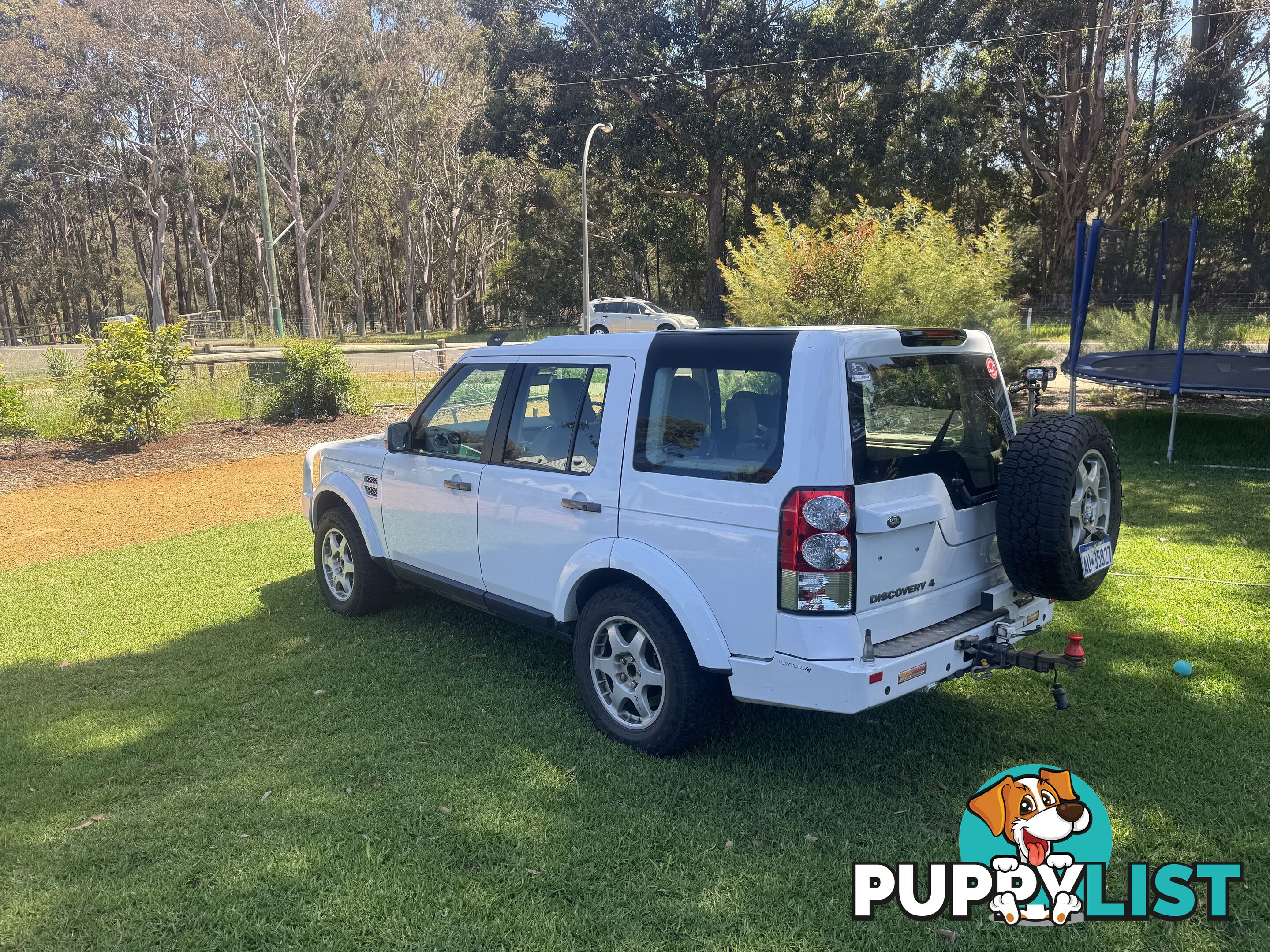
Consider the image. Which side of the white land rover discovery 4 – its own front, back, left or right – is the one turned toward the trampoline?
right

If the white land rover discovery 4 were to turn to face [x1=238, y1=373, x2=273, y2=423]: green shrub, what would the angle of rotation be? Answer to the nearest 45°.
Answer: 0° — it already faces it

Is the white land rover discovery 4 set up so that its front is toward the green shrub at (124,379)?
yes

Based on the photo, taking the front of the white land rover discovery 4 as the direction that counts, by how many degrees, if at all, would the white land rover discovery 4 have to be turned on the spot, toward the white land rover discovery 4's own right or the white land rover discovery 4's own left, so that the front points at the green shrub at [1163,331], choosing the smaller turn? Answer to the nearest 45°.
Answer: approximately 90° to the white land rover discovery 4's own right

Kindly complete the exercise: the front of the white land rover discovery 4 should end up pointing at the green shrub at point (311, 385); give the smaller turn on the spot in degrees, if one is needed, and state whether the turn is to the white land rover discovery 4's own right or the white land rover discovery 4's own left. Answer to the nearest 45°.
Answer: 0° — it already faces it

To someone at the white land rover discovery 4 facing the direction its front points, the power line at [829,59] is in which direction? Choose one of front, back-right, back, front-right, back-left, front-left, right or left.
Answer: front-right

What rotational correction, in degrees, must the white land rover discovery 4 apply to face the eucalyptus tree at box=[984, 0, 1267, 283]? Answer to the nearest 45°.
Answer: approximately 90° to its right

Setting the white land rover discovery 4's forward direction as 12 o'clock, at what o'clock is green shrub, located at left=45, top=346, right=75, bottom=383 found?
The green shrub is roughly at 12 o'clock from the white land rover discovery 4.

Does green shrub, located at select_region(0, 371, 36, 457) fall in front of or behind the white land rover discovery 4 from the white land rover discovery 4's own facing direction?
in front

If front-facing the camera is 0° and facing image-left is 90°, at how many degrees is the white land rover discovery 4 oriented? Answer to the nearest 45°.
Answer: approximately 135°

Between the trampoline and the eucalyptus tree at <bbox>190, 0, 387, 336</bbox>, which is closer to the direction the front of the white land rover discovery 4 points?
the eucalyptus tree

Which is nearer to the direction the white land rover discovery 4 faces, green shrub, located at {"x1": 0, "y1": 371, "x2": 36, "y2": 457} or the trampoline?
the green shrub

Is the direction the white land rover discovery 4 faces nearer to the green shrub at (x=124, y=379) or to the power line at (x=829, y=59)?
the green shrub
